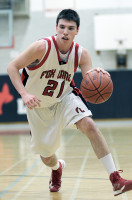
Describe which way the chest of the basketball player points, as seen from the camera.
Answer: toward the camera
